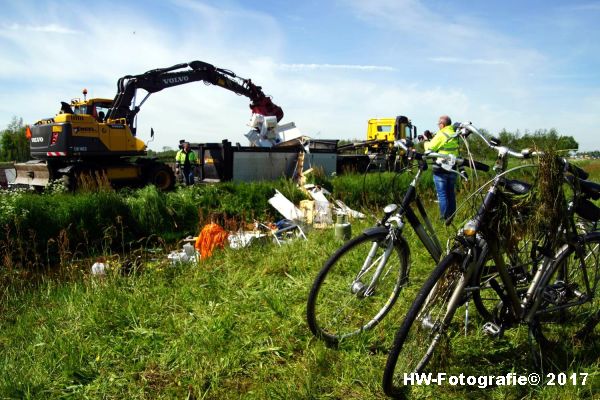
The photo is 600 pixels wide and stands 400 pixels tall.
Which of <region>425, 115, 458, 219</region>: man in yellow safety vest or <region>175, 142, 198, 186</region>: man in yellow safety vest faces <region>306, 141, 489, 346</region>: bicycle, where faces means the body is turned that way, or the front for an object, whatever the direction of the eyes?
<region>175, 142, 198, 186</region>: man in yellow safety vest

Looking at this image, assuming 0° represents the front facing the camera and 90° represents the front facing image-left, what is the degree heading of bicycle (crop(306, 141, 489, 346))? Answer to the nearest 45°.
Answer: approximately 45°

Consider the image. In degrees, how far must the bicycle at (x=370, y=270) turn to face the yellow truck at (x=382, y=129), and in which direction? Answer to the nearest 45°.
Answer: approximately 135° to its right

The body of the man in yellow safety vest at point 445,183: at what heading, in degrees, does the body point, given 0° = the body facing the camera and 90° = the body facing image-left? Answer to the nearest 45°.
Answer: approximately 135°

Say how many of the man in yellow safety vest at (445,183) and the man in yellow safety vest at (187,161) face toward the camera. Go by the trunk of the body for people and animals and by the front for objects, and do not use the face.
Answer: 1

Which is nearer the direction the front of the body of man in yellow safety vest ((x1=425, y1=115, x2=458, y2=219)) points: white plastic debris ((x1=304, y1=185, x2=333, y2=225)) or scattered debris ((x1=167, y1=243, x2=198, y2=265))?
the white plastic debris

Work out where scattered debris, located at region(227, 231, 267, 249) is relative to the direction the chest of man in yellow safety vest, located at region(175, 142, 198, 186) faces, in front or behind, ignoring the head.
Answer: in front

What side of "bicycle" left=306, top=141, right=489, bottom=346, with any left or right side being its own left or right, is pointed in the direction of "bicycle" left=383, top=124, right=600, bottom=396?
left

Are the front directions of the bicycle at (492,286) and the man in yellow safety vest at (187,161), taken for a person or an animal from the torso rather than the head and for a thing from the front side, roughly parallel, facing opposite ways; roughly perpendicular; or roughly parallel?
roughly perpendicular
